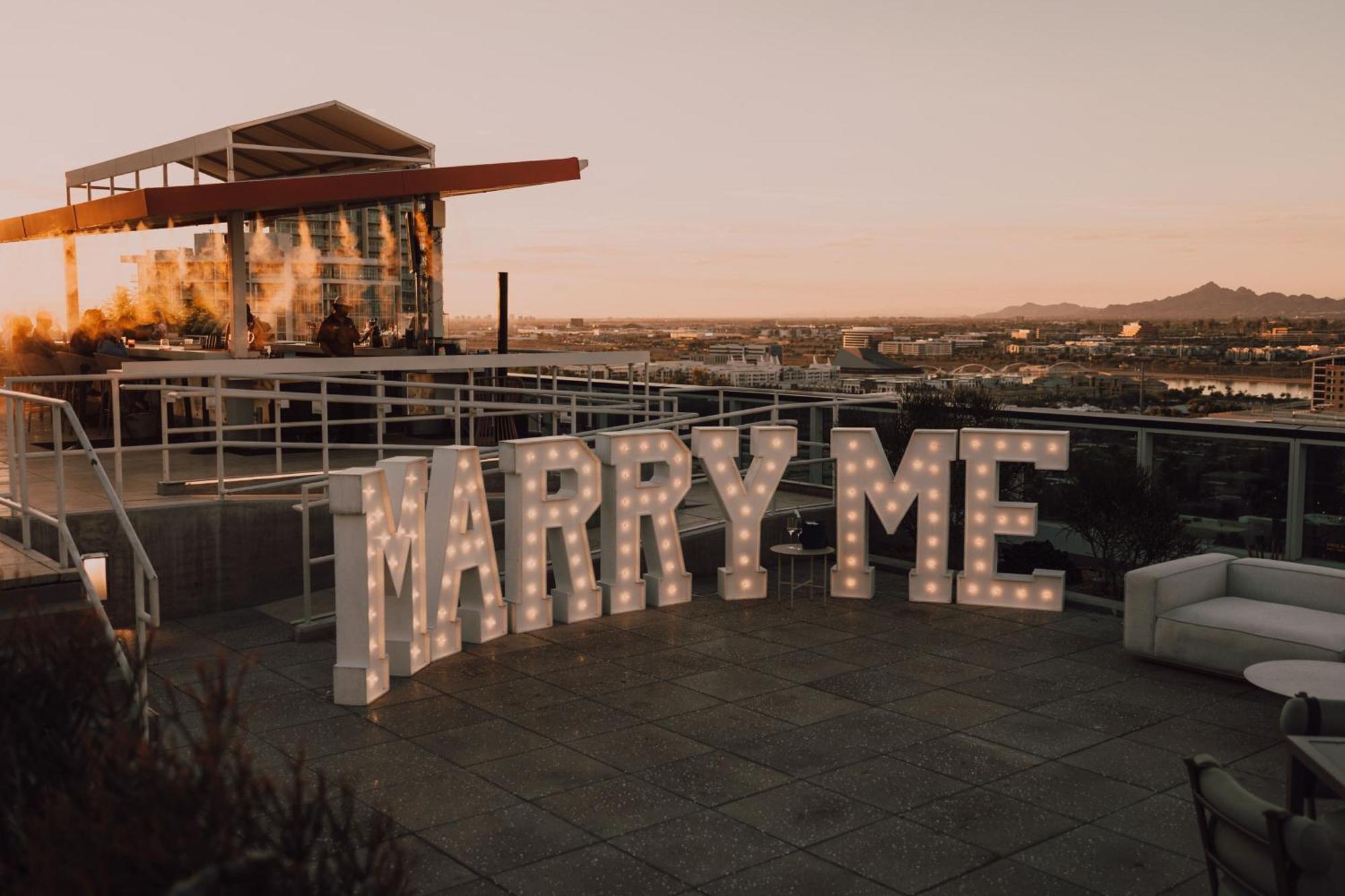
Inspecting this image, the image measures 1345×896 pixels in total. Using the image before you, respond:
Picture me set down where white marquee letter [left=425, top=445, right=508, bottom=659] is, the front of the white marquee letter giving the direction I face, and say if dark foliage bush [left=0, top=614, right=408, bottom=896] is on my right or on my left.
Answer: on my right

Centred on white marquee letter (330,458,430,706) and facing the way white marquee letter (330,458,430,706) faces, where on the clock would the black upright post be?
The black upright post is roughly at 8 o'clock from the white marquee letter.

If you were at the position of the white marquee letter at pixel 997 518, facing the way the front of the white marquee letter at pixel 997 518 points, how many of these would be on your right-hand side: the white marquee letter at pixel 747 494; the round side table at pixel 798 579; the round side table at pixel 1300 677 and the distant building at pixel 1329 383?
2

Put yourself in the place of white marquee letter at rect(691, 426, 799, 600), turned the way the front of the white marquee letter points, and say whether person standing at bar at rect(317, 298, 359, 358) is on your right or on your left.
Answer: on your right

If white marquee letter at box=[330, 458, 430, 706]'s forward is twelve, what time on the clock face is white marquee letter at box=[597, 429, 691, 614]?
white marquee letter at box=[597, 429, 691, 614] is roughly at 9 o'clock from white marquee letter at box=[330, 458, 430, 706].

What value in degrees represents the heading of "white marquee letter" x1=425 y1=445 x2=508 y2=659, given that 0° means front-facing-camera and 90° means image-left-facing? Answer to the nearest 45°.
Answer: approximately 315°
